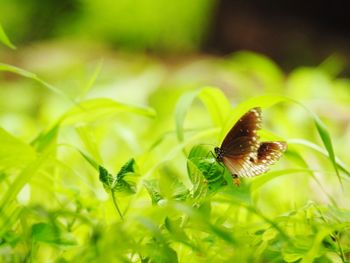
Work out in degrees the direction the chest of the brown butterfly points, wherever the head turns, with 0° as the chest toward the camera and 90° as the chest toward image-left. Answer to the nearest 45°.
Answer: approximately 90°
